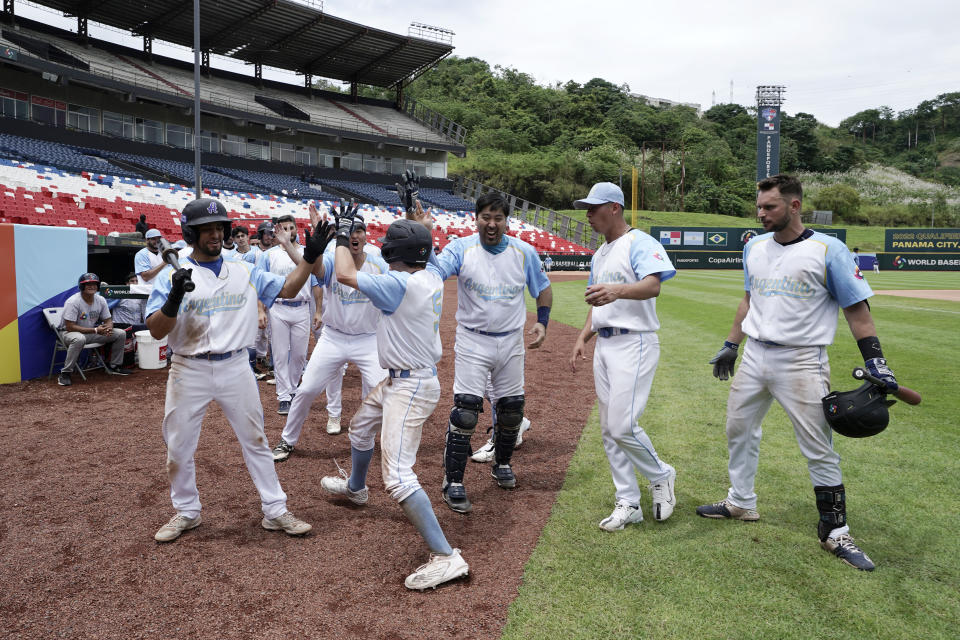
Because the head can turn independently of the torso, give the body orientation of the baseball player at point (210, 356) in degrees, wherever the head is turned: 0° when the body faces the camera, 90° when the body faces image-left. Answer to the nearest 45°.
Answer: approximately 0°

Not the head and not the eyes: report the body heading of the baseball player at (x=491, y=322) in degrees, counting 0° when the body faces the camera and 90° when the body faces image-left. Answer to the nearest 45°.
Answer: approximately 0°

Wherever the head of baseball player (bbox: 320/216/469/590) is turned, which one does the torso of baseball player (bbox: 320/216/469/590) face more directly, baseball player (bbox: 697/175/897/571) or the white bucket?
the white bucket

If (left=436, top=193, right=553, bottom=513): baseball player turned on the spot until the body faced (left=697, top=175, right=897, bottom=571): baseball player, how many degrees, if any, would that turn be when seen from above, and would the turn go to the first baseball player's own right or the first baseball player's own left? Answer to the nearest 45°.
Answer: approximately 45° to the first baseball player's own left

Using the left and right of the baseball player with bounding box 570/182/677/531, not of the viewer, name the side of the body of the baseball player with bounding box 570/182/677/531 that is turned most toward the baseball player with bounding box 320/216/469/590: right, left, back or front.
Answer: front

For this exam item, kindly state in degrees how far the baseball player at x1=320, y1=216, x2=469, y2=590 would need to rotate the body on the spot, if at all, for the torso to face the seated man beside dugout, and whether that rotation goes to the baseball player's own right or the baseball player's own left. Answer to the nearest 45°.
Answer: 0° — they already face them

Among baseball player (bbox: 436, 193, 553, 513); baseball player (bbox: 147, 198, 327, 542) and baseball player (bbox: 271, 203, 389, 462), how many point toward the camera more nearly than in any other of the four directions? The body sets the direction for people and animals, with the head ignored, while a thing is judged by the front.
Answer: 3

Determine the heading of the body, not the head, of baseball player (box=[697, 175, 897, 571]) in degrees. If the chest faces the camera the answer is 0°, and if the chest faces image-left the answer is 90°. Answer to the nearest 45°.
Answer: approximately 45°

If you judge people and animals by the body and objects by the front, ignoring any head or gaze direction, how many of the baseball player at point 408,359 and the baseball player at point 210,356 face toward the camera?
1

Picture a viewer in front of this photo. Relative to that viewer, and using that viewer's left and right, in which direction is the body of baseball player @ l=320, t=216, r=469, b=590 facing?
facing away from the viewer and to the left of the viewer

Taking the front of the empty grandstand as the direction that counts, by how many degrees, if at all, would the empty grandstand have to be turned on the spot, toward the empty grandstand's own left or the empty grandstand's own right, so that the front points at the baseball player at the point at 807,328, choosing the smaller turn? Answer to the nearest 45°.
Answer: approximately 45° to the empty grandstand's own right
